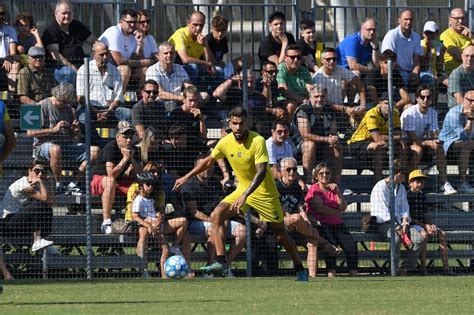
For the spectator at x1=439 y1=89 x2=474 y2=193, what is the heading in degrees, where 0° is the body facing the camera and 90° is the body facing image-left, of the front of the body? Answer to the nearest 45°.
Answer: approximately 315°

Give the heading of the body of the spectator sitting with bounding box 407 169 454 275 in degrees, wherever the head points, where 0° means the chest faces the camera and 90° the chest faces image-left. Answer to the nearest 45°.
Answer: approximately 315°

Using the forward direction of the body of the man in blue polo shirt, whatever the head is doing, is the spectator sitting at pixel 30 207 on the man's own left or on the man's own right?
on the man's own right

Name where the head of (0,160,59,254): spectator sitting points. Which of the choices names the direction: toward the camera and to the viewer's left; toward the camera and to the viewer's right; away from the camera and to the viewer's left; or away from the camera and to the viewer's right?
toward the camera and to the viewer's right

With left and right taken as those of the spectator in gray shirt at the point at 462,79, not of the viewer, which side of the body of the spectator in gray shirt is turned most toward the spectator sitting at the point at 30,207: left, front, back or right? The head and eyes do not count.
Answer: right
